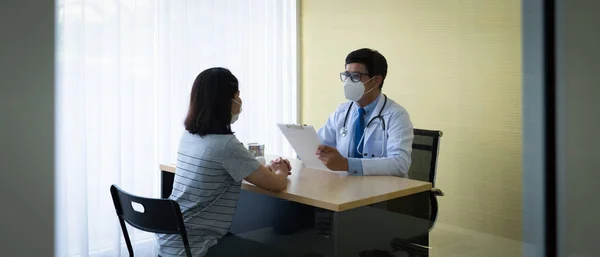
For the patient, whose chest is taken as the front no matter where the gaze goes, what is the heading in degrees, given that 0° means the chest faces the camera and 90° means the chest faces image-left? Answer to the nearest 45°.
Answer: approximately 225°

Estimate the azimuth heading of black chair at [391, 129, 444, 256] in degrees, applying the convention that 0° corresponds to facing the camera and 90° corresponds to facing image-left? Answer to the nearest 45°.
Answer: approximately 45°

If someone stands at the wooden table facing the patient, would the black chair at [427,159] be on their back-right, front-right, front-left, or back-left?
back-right

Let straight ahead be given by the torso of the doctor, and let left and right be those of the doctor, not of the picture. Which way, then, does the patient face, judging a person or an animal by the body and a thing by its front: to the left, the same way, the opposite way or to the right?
the opposite way

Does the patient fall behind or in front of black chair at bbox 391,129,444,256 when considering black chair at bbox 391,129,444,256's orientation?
in front

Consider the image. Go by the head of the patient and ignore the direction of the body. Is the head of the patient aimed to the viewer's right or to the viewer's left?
to the viewer's right

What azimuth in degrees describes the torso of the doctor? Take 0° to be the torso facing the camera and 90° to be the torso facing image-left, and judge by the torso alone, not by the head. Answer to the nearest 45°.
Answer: approximately 45°
